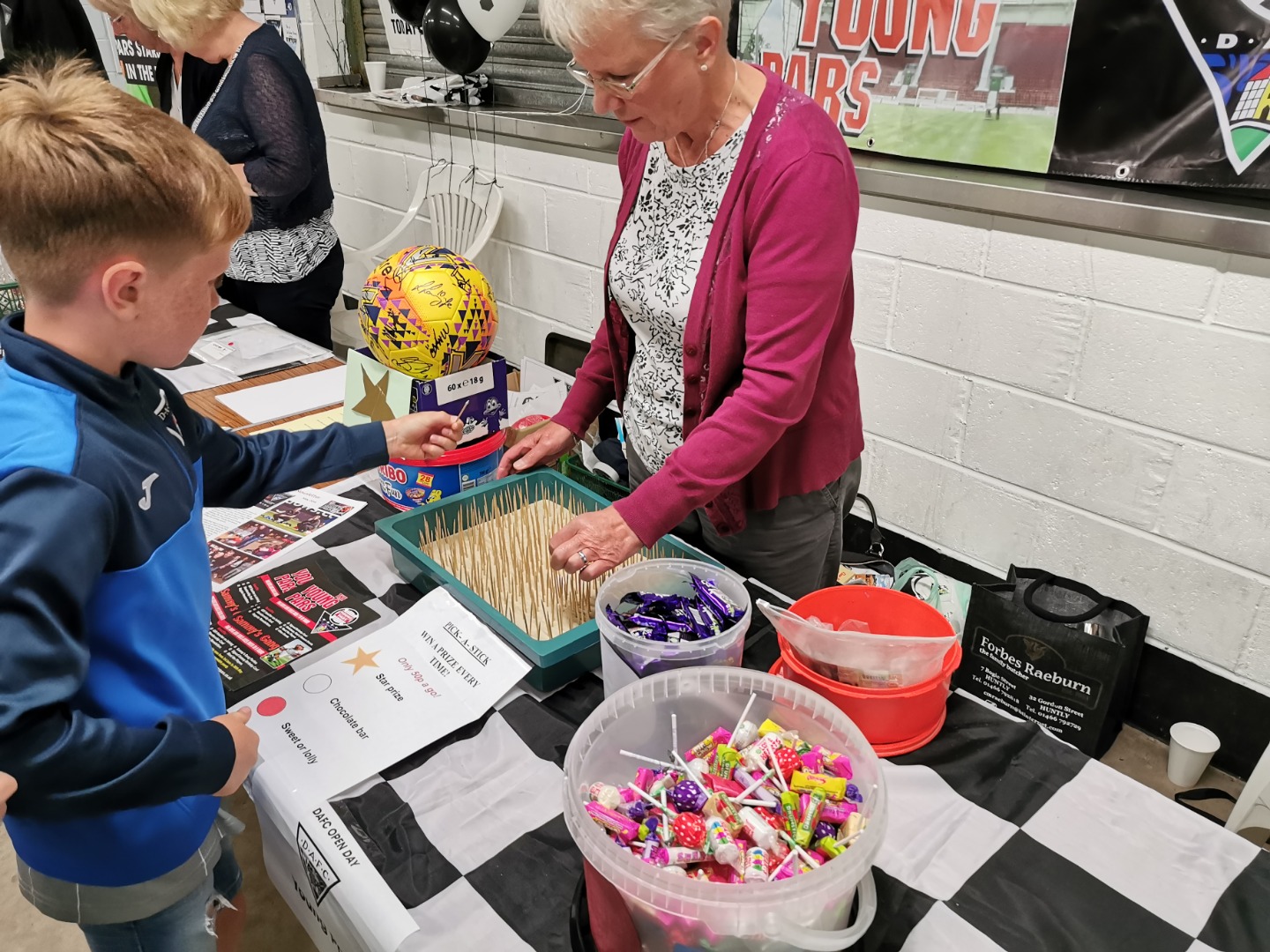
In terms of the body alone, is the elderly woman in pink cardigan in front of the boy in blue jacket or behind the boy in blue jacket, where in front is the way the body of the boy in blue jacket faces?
in front

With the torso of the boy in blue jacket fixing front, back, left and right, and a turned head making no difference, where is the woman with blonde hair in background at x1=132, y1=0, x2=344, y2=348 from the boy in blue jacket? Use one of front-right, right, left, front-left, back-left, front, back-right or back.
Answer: left

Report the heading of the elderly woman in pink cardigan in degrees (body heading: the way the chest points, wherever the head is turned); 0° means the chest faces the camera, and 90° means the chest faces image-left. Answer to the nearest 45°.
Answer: approximately 45°

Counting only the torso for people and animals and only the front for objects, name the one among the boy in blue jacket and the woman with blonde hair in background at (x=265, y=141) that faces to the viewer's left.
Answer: the woman with blonde hair in background

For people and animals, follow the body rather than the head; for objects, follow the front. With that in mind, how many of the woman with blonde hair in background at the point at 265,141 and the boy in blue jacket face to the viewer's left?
1

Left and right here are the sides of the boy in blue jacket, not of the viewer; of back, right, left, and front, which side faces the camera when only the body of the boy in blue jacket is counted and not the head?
right

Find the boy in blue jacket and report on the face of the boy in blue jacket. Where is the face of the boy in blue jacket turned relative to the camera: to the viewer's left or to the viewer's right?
to the viewer's right

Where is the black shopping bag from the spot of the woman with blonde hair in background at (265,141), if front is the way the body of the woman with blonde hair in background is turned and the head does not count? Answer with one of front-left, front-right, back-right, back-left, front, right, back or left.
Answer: back-left

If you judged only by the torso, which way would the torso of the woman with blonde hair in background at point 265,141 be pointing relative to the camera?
to the viewer's left

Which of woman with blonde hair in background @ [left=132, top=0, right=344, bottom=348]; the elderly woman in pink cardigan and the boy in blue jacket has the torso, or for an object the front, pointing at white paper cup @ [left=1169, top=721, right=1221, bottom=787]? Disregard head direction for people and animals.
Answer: the boy in blue jacket

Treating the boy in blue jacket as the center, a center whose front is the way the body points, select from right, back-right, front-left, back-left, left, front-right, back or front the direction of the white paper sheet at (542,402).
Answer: front-left
